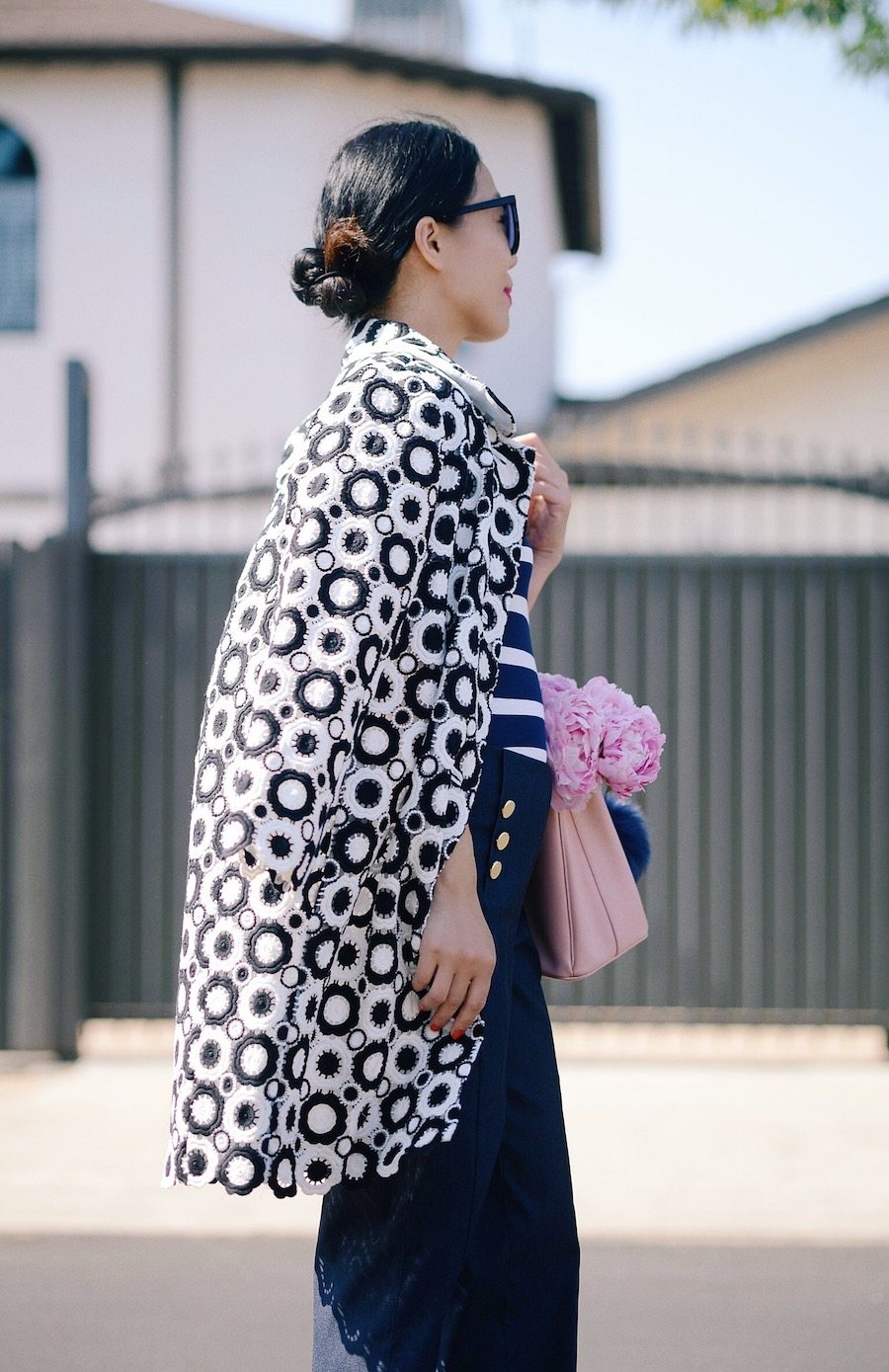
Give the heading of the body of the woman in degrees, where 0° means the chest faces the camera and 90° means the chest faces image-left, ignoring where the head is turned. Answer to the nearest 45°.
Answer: approximately 270°

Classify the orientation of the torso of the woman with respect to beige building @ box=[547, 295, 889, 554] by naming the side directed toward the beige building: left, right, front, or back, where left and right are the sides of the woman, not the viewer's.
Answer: left

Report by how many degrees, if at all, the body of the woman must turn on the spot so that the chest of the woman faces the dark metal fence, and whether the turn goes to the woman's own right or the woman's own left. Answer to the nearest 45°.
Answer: approximately 90° to the woman's own left

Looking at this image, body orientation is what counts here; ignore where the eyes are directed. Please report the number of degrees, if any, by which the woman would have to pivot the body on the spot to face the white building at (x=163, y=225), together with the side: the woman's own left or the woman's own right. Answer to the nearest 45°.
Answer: approximately 90° to the woman's own left

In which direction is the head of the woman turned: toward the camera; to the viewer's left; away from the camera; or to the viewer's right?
to the viewer's right
